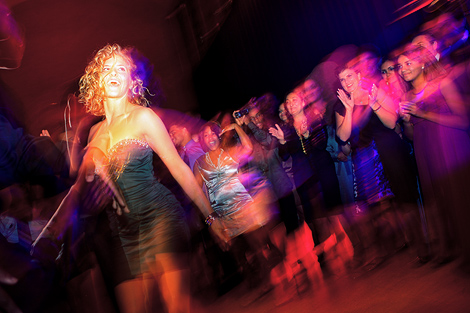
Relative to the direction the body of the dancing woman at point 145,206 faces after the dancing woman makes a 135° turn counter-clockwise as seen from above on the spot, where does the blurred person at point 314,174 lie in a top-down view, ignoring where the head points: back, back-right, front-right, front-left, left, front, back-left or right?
front-left

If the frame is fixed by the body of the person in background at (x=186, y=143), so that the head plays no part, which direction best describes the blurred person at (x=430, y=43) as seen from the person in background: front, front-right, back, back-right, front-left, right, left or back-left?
left

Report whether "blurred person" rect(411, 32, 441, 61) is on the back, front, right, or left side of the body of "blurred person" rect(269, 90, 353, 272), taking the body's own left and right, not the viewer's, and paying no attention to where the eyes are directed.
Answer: left
